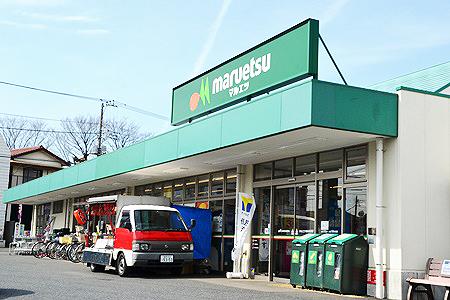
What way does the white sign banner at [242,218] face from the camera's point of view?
toward the camera

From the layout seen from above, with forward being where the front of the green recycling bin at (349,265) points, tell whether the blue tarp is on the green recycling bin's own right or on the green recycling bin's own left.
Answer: on the green recycling bin's own right

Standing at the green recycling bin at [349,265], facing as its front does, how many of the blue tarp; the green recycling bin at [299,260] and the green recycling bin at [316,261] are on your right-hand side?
3

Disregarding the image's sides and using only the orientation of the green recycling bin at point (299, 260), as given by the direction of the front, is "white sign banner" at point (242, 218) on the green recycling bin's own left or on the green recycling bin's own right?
on the green recycling bin's own right

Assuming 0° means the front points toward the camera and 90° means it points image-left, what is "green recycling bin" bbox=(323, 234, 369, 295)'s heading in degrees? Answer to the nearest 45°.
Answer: approximately 45°

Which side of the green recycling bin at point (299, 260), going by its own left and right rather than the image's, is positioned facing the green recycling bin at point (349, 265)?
left

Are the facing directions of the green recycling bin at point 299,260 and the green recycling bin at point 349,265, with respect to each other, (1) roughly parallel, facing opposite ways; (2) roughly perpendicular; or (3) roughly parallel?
roughly parallel

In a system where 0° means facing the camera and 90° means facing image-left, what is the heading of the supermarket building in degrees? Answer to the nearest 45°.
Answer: approximately 45°

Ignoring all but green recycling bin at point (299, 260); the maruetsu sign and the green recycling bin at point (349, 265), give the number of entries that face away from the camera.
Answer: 0

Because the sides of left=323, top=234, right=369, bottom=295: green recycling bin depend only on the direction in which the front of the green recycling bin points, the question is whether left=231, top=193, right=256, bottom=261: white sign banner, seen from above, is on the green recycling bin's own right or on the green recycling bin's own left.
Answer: on the green recycling bin's own right

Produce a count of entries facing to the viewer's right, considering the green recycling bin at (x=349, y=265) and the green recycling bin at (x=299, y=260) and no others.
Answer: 0

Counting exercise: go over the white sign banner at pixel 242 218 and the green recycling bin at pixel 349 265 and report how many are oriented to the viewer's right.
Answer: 0

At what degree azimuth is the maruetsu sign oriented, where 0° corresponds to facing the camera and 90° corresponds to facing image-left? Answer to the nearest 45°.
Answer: approximately 45°

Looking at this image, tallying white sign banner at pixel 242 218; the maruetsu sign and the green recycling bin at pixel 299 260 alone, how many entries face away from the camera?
0

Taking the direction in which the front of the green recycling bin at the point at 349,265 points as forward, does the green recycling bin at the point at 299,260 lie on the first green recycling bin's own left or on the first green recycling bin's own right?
on the first green recycling bin's own right

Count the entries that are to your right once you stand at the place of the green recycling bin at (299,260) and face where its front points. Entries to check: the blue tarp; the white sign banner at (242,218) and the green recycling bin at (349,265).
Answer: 2

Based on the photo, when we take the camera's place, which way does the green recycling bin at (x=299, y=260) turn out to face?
facing the viewer and to the left of the viewer

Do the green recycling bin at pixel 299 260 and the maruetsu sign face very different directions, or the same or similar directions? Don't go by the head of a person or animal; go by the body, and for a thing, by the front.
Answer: same or similar directions
